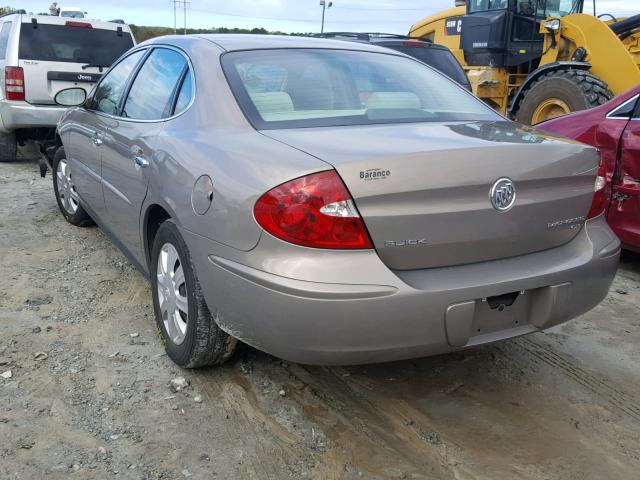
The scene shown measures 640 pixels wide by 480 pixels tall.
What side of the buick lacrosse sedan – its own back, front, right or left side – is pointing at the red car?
right

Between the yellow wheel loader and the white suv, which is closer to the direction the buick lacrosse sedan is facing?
the white suv

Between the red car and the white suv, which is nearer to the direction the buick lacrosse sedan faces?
the white suv

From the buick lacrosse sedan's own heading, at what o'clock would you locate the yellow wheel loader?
The yellow wheel loader is roughly at 2 o'clock from the buick lacrosse sedan.

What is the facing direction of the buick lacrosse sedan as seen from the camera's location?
facing away from the viewer and to the left of the viewer

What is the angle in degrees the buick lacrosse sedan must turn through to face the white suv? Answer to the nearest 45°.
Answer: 0° — it already faces it
